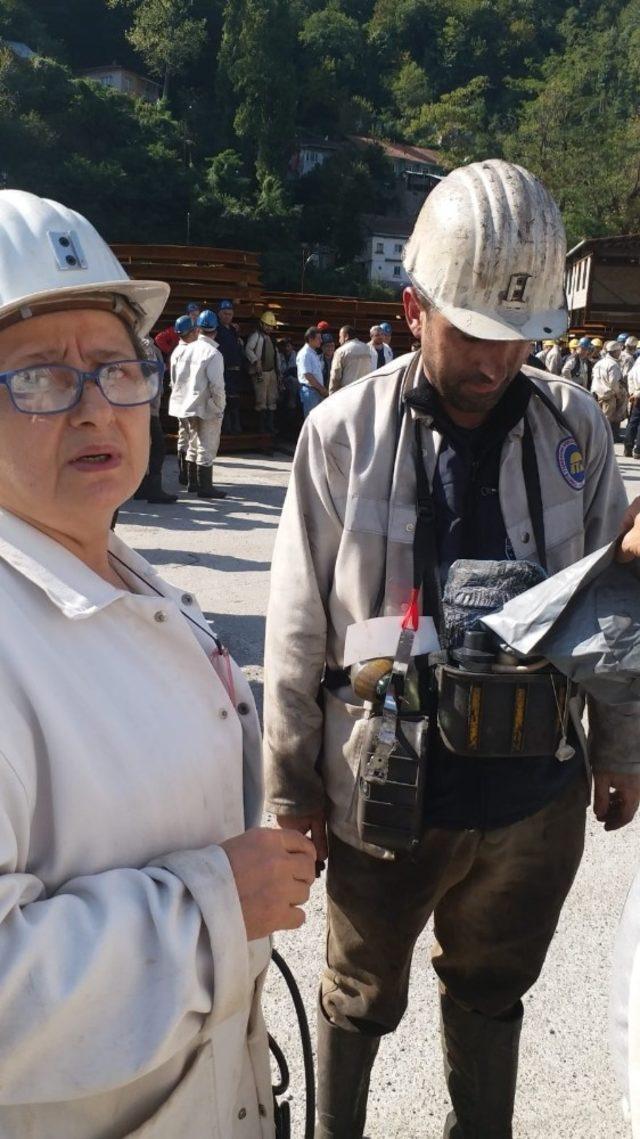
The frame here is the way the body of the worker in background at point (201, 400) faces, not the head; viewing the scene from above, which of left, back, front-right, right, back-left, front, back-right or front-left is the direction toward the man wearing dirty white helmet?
back-right

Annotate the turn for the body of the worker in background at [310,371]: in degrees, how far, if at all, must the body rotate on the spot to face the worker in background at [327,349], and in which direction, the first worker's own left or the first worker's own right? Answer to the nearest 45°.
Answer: approximately 90° to the first worker's own left

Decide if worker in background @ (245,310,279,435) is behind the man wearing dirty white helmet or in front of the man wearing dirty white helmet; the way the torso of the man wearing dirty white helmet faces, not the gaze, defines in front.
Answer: behind

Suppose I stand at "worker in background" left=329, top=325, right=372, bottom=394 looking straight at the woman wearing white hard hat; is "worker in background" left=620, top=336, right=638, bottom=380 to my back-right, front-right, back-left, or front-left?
back-left

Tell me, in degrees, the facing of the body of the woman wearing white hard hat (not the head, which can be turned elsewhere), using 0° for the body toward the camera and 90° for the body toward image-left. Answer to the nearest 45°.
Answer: approximately 315°

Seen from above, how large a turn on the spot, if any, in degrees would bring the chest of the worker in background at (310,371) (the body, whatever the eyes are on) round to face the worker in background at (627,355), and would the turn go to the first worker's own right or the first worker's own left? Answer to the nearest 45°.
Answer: approximately 45° to the first worker's own left
